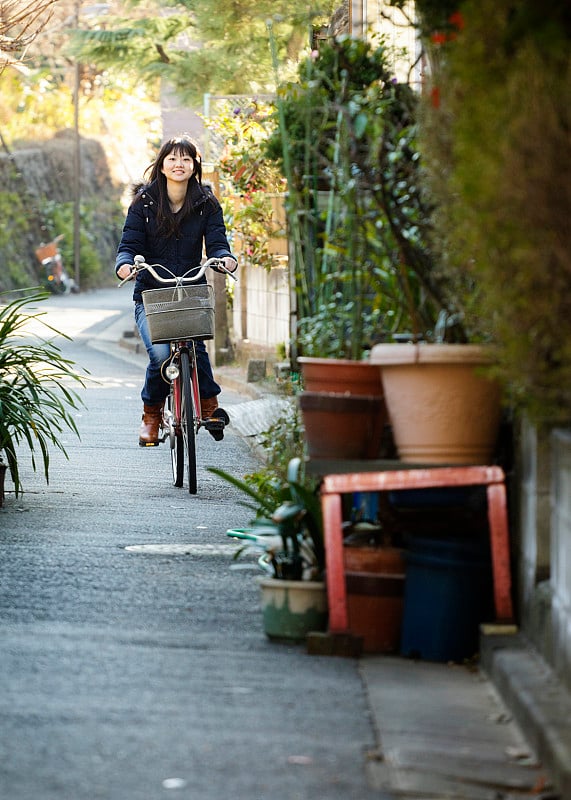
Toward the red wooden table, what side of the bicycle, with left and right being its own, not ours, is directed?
front

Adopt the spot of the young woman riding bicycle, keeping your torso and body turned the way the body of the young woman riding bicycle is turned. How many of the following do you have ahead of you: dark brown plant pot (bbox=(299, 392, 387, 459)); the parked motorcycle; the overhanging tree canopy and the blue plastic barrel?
2

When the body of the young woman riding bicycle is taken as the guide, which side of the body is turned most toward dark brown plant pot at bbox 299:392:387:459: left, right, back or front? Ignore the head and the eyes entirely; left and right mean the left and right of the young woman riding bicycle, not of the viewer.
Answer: front

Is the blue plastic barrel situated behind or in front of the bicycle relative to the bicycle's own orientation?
in front

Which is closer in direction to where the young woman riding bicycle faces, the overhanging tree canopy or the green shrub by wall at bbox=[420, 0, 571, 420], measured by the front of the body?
the green shrub by wall

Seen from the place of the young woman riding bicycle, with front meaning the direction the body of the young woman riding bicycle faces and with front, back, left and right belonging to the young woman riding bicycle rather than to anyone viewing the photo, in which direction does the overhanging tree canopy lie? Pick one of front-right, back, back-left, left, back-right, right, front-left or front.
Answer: back

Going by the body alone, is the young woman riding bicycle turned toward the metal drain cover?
yes

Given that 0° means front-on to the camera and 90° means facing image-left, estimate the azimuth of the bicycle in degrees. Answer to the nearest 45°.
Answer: approximately 0°

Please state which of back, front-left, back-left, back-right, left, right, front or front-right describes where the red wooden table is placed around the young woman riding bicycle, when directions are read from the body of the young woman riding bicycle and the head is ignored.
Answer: front

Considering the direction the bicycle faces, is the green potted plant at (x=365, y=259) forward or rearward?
forward

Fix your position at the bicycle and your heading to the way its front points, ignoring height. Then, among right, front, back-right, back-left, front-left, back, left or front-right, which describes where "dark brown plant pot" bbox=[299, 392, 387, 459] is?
front

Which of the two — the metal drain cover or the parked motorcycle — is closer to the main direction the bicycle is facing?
the metal drain cover

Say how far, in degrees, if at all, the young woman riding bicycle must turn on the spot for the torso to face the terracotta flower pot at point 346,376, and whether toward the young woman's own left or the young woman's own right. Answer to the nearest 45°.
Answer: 0° — they already face it

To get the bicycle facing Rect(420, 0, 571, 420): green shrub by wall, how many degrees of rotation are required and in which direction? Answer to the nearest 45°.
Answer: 0° — it already faces it
